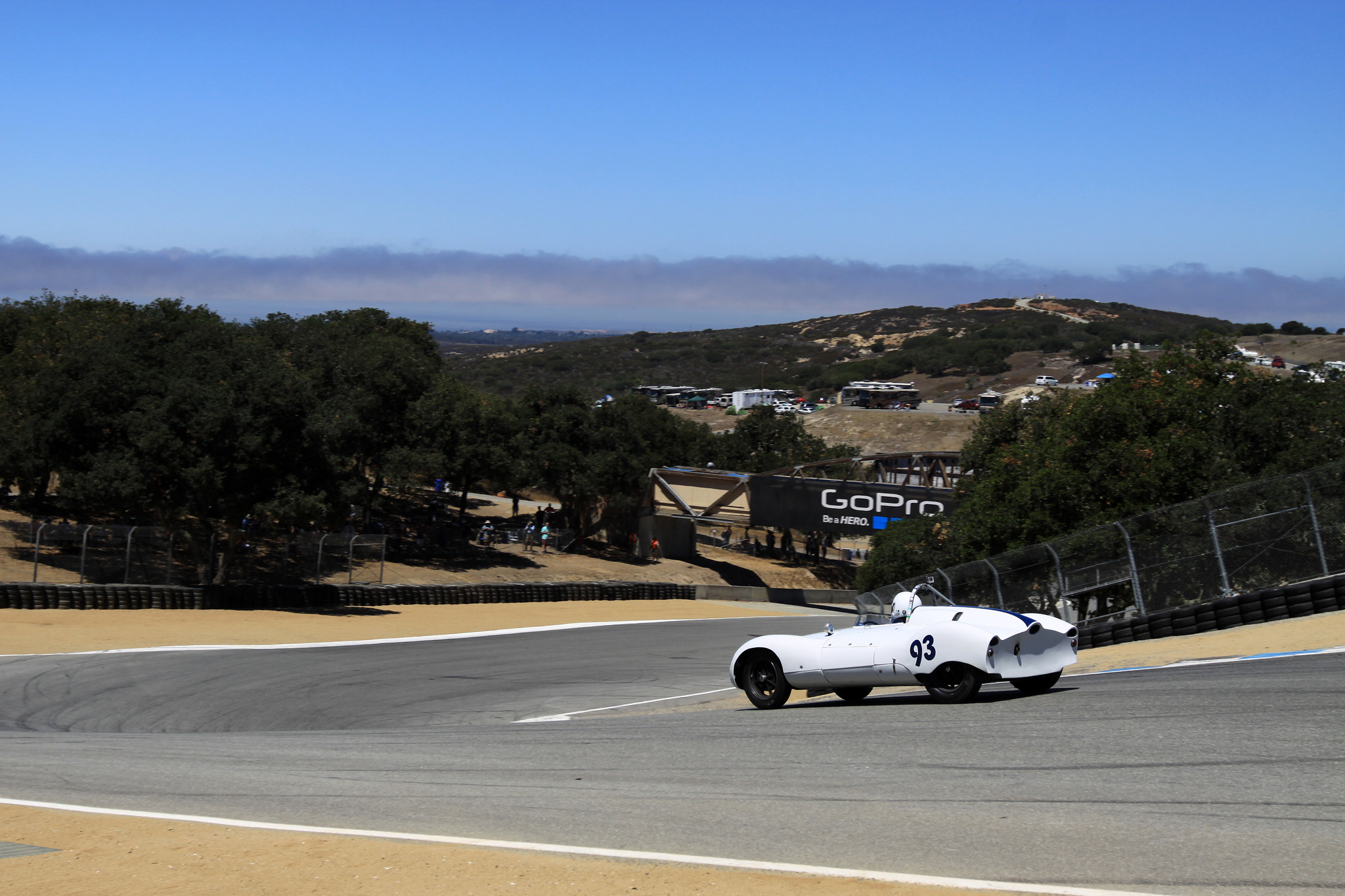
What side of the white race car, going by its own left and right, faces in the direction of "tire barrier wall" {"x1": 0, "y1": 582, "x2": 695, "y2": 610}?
front

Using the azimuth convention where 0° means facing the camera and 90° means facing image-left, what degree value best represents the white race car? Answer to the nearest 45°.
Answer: approximately 135°

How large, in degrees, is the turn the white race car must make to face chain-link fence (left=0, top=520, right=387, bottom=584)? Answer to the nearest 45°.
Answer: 0° — it already faces it

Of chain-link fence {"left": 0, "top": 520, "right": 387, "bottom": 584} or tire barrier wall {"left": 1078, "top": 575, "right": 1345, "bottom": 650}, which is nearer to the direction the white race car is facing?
the chain-link fence

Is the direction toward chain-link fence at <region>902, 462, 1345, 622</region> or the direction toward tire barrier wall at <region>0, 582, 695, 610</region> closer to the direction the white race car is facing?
the tire barrier wall

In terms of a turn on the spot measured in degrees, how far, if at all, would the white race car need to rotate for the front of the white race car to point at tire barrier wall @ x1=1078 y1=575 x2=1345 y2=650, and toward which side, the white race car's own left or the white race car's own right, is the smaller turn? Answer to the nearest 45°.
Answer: approximately 90° to the white race car's own right
